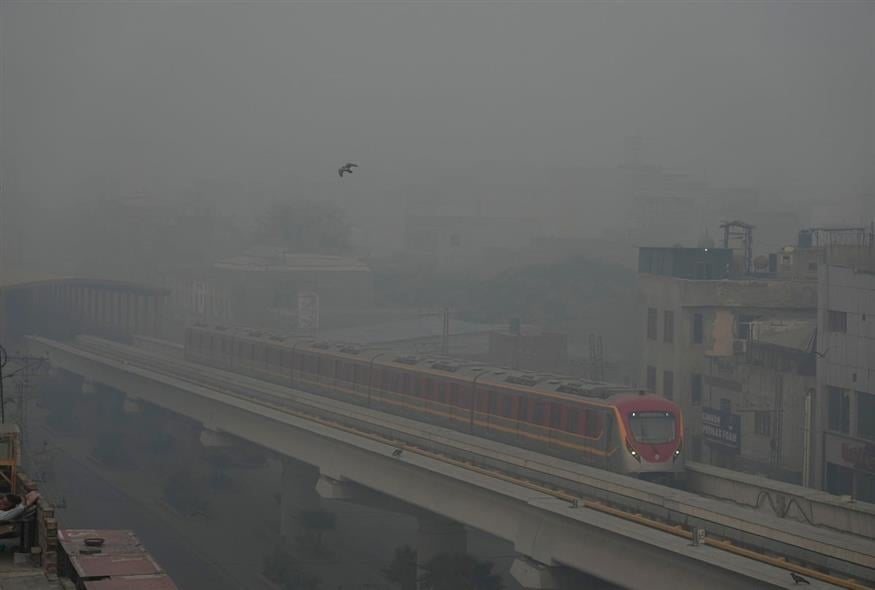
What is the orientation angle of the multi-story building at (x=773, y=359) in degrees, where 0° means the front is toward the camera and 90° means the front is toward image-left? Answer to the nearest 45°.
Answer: approximately 45°

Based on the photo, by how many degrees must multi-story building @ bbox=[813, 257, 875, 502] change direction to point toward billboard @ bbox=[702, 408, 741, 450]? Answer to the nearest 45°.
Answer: approximately 90° to its right

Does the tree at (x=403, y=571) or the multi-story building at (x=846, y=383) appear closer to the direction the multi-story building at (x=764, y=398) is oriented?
the tree

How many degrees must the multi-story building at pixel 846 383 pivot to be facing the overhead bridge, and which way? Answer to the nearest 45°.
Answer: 0° — it already faces it
